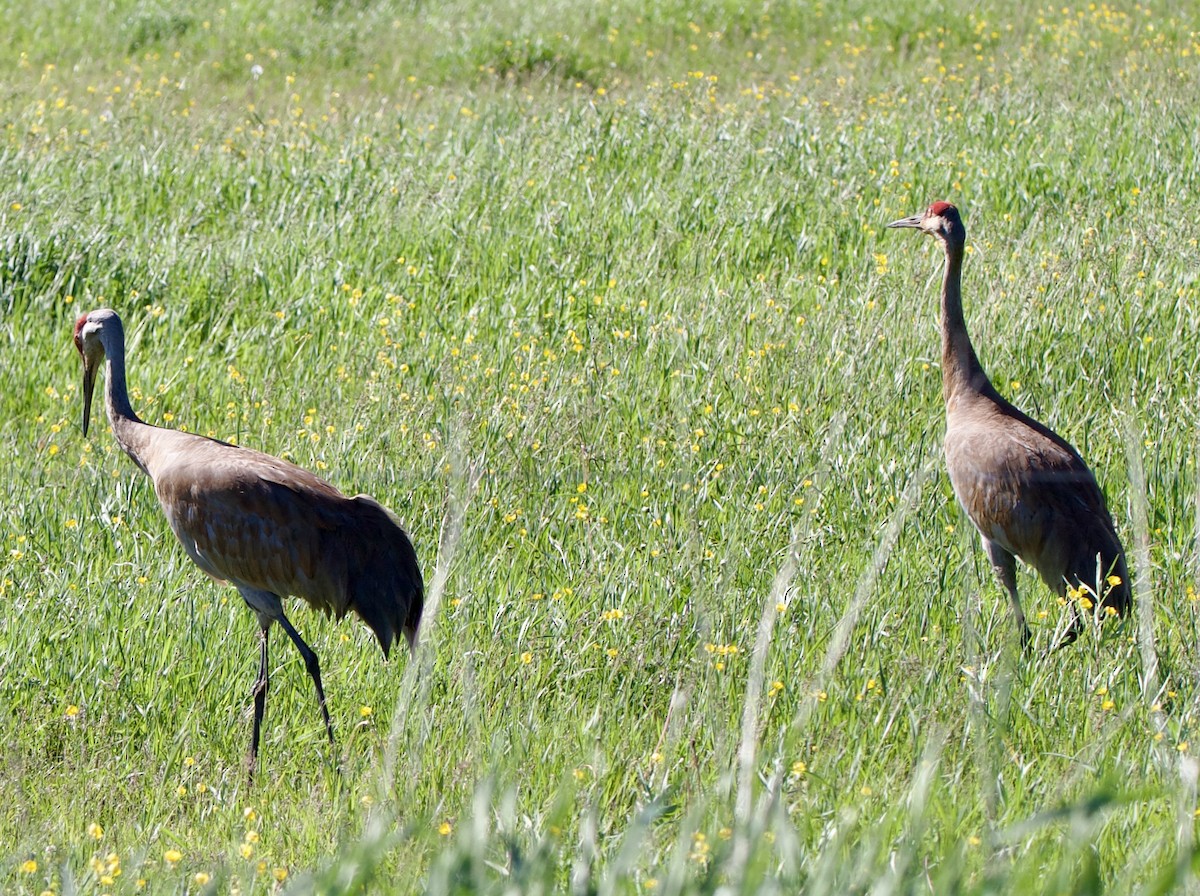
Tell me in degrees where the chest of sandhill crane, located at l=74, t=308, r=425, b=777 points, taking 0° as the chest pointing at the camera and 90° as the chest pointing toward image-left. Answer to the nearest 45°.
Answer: approximately 90°

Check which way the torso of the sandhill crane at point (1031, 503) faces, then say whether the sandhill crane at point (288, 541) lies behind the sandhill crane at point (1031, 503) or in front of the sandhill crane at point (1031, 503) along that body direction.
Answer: in front

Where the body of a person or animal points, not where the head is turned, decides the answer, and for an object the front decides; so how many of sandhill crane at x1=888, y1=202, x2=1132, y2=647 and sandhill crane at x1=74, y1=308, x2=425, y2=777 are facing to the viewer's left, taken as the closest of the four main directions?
2

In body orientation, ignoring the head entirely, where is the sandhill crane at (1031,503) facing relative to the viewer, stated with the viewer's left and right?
facing to the left of the viewer

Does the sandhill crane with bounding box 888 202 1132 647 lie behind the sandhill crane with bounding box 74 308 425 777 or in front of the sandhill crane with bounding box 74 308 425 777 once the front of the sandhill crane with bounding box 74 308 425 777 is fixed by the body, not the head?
behind
